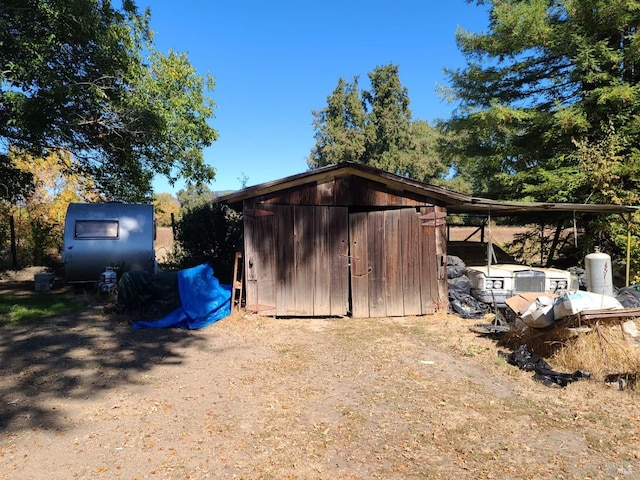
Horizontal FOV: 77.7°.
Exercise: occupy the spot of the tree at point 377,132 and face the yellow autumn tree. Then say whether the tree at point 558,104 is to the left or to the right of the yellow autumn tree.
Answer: left

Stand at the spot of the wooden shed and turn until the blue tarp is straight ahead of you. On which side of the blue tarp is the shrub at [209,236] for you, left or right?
right

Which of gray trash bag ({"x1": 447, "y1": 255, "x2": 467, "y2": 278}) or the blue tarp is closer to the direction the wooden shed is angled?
the blue tarp

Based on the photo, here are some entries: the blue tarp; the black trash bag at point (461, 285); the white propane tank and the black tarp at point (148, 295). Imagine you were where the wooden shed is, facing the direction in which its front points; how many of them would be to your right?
2

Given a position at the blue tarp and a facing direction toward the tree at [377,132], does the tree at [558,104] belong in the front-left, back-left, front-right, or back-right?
front-right

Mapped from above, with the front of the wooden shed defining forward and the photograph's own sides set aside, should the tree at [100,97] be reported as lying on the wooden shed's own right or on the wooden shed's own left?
on the wooden shed's own right

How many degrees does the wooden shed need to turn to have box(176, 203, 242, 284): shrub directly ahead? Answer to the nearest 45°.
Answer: approximately 135° to its right

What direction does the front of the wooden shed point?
toward the camera

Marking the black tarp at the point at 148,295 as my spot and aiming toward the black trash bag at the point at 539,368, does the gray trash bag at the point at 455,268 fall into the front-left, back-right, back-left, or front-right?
front-left

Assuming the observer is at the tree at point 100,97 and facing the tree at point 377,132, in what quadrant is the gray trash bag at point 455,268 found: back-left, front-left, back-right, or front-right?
front-right

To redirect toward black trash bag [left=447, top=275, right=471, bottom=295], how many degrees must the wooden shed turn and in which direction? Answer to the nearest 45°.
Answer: approximately 90° to its left

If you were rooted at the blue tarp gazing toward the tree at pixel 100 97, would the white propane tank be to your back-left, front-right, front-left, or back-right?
back-right

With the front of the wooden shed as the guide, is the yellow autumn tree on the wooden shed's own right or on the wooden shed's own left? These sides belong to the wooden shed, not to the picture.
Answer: on the wooden shed's own right

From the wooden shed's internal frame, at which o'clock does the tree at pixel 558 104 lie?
The tree is roughly at 8 o'clock from the wooden shed.

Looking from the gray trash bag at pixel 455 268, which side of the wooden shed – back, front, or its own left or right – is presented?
left

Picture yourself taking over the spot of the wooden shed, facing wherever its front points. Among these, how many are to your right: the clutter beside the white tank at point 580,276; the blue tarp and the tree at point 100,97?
2

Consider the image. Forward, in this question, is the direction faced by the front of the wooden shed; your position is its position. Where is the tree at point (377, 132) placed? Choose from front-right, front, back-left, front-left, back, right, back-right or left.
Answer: back

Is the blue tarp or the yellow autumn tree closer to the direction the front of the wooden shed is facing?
the blue tarp

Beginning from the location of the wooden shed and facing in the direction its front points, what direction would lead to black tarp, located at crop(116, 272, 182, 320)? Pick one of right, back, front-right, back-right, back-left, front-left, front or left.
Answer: right
